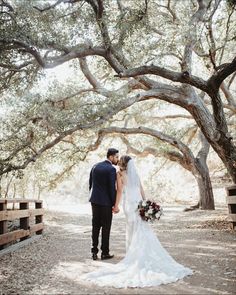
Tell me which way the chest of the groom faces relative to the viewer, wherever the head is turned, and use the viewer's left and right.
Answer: facing away from the viewer and to the right of the viewer

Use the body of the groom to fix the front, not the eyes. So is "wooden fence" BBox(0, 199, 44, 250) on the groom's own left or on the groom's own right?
on the groom's own left
